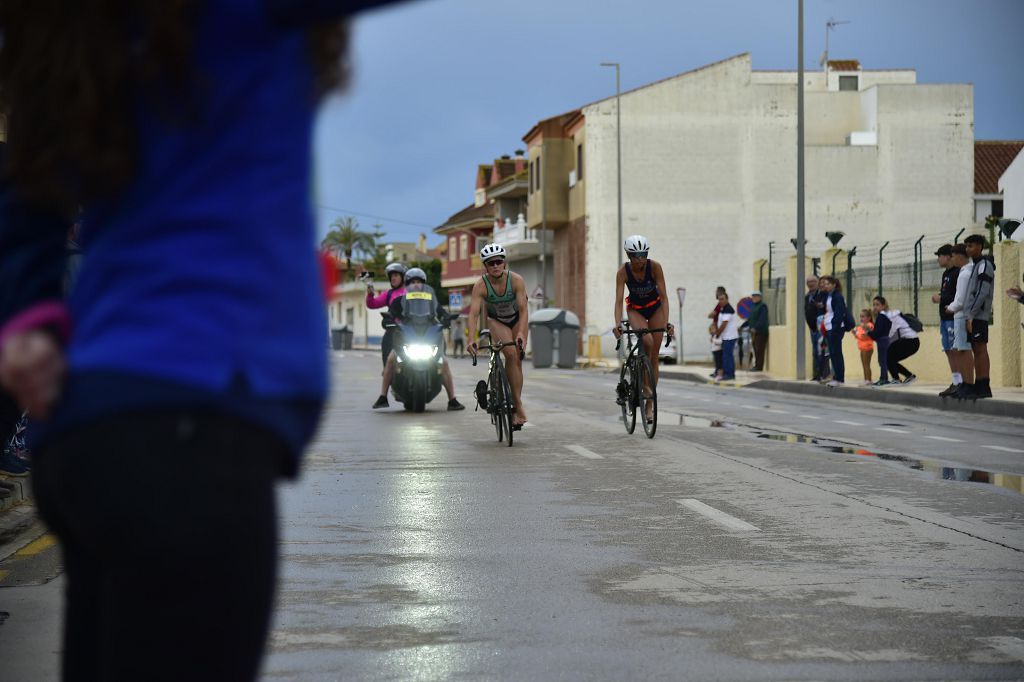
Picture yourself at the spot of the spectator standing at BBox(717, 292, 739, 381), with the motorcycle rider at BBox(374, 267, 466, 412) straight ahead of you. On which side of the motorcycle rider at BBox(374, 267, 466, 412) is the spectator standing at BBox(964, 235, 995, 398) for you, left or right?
left

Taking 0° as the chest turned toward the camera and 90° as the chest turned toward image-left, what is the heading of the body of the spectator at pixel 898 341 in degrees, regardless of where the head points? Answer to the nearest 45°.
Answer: approximately 90°

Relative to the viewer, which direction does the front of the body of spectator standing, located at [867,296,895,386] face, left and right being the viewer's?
facing to the left of the viewer

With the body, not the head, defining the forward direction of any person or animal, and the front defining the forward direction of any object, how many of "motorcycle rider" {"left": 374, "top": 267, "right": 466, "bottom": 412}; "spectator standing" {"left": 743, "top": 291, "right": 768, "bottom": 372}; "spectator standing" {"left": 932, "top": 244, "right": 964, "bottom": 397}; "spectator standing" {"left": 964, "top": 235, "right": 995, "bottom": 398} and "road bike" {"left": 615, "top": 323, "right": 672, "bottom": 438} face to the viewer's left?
3

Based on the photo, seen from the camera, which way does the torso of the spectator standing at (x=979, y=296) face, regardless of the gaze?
to the viewer's left

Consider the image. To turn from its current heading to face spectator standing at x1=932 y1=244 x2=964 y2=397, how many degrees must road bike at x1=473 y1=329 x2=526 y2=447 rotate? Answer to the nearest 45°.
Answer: approximately 135° to its left

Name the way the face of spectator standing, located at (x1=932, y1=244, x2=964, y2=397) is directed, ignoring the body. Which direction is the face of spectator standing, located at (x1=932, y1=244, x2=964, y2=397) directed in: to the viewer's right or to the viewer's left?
to the viewer's left

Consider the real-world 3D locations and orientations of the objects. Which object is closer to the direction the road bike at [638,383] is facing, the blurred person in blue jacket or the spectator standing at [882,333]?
the blurred person in blue jacket

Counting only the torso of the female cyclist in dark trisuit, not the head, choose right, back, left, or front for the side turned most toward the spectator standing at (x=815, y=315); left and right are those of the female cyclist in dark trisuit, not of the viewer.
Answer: back

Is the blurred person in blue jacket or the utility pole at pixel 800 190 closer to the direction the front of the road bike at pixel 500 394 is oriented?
the blurred person in blue jacket
